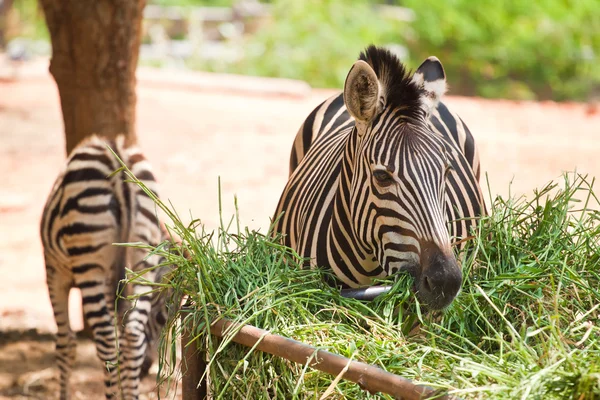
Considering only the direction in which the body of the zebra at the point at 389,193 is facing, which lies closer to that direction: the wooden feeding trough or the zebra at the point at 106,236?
the wooden feeding trough

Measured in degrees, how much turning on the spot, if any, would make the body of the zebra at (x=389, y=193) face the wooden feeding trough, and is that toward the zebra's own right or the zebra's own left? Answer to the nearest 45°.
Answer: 0° — it already faces it

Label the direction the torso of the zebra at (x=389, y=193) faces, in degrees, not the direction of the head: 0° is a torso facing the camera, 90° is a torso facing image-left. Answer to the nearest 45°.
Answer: approximately 0°

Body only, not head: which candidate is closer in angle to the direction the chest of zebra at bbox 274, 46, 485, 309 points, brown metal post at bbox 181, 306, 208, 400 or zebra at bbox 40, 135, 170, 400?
the brown metal post

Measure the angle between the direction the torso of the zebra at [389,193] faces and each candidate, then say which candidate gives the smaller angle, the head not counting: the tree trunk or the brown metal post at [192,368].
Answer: the brown metal post

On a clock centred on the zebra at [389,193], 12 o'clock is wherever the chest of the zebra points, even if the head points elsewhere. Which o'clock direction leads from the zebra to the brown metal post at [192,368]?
The brown metal post is roughly at 2 o'clock from the zebra.

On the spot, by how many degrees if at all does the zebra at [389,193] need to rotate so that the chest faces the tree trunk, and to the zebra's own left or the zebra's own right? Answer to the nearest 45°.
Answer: approximately 135° to the zebra's own right

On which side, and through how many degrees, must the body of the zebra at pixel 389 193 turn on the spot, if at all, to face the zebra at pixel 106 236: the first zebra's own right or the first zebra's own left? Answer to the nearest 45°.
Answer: approximately 135° to the first zebra's own right
